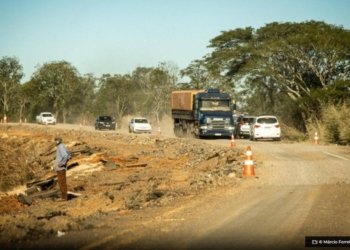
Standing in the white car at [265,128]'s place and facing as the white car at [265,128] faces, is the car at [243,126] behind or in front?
in front

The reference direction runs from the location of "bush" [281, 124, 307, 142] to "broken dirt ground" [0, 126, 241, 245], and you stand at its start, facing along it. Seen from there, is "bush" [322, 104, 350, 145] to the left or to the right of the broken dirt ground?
left

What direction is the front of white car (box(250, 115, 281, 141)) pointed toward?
away from the camera

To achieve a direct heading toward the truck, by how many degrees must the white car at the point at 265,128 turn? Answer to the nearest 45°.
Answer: approximately 90° to its left

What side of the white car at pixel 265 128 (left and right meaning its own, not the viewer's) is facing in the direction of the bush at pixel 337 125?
right

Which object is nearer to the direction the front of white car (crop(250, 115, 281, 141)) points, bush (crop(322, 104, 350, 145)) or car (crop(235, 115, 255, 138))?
the car
